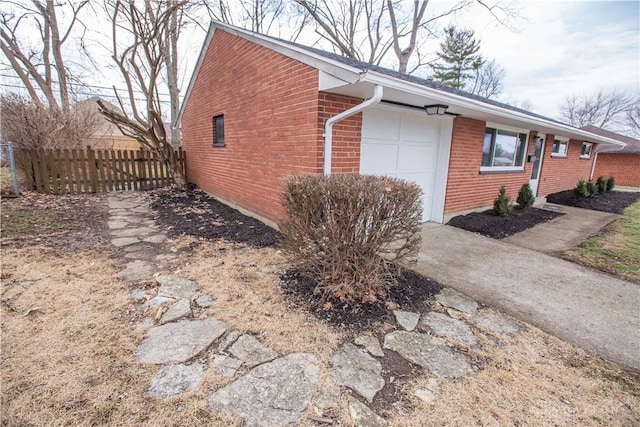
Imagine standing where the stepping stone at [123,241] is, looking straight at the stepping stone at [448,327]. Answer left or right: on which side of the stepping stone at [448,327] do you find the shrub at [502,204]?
left

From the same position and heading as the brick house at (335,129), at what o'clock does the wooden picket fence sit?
The wooden picket fence is roughly at 5 o'clock from the brick house.

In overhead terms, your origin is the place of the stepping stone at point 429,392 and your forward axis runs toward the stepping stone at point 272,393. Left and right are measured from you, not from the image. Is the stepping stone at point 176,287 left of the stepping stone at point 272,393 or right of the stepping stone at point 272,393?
right

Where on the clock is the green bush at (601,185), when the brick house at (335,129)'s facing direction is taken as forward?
The green bush is roughly at 9 o'clock from the brick house.

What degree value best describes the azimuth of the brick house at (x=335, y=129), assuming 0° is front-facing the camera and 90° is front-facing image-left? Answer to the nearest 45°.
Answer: approximately 315°

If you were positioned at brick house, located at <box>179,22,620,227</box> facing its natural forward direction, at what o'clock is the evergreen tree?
The evergreen tree is roughly at 8 o'clock from the brick house.

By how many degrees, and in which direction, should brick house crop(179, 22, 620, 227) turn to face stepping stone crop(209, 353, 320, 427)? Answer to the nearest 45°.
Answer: approximately 45° to its right
